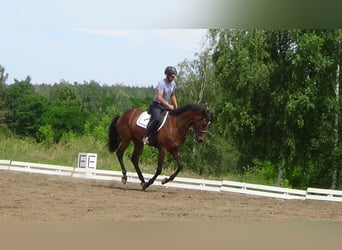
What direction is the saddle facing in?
to the viewer's right

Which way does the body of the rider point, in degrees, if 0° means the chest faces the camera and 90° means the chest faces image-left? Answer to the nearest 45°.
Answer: approximately 315°
